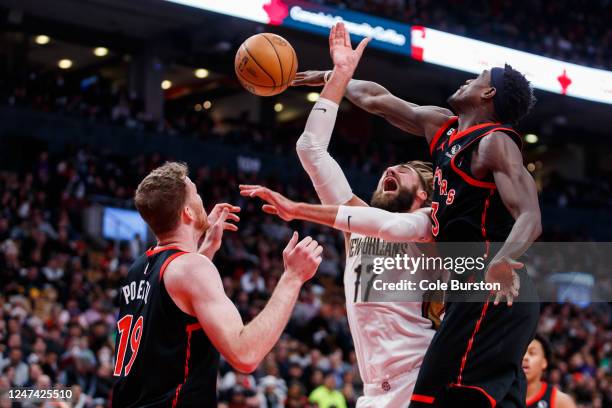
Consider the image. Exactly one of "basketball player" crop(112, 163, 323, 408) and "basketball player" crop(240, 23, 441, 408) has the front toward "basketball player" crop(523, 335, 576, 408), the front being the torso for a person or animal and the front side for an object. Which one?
"basketball player" crop(112, 163, 323, 408)

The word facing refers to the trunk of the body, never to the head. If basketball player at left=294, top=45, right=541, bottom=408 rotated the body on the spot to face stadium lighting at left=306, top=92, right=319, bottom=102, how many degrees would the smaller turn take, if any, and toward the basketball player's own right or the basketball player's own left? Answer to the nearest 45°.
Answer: approximately 90° to the basketball player's own right

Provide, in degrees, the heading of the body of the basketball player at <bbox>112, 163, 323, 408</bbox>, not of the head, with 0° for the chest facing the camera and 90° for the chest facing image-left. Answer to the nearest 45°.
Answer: approximately 225°

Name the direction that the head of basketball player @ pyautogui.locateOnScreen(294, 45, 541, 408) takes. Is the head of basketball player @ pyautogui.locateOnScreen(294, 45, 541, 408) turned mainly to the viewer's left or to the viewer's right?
to the viewer's left

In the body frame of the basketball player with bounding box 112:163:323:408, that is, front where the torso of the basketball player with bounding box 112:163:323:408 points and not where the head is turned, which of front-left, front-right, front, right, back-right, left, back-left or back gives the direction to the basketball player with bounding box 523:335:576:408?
front

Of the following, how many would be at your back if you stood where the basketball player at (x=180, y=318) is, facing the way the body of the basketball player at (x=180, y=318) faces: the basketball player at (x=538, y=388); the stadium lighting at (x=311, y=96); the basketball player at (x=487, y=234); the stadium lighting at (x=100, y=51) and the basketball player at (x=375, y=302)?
0

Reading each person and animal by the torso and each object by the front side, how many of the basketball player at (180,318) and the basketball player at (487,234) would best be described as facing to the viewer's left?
1

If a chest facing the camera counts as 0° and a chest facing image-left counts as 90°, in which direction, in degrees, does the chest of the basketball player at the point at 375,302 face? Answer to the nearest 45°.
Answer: approximately 45°

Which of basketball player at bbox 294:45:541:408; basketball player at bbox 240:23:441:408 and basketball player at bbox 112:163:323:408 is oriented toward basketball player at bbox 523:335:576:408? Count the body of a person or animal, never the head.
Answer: basketball player at bbox 112:163:323:408

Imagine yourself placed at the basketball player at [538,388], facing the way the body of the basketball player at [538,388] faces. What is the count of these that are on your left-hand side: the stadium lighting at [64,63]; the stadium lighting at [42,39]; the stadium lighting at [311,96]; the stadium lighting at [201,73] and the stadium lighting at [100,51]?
0

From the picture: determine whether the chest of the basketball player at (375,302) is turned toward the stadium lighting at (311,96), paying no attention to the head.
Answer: no

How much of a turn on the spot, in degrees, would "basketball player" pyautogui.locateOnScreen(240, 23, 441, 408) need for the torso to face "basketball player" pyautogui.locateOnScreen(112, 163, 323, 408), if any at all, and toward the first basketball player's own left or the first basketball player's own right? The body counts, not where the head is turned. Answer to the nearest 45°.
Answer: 0° — they already face them

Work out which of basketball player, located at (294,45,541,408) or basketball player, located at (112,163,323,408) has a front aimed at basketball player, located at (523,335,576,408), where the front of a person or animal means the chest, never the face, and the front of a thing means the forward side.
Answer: basketball player, located at (112,163,323,408)

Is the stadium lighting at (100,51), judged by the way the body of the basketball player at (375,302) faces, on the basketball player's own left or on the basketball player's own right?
on the basketball player's own right

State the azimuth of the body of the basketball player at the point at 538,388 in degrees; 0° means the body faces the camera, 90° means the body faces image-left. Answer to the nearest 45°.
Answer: approximately 45°

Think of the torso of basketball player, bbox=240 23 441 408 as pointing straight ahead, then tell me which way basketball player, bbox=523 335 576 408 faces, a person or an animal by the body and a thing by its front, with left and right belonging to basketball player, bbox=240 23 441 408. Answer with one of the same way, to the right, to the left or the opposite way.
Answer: the same way

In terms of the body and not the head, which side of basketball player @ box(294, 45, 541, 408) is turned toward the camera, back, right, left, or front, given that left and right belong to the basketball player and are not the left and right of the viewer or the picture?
left

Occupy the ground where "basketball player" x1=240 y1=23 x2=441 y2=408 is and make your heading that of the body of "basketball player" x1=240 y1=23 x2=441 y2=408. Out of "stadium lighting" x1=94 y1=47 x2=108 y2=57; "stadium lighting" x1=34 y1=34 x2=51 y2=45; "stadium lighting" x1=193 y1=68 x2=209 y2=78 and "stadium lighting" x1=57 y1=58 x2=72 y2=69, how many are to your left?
0
